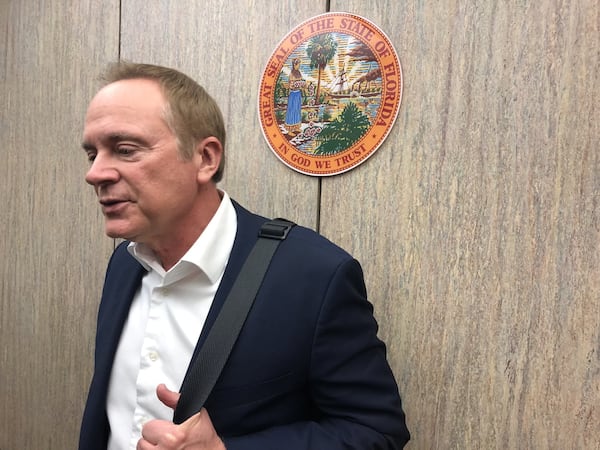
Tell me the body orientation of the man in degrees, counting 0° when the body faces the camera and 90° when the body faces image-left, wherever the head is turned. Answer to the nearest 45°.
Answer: approximately 45°
